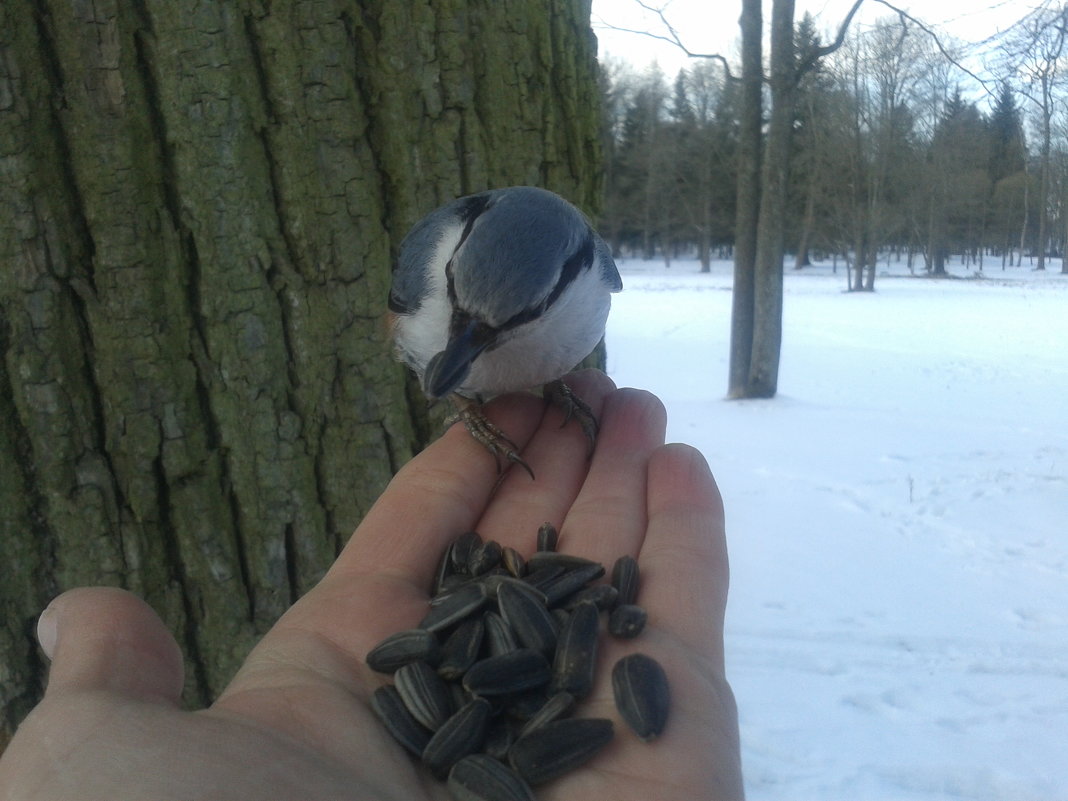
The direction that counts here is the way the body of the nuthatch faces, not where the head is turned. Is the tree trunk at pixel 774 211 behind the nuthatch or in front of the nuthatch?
behind

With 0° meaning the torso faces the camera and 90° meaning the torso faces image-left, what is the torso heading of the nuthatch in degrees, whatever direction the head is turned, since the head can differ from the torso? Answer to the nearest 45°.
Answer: approximately 0°

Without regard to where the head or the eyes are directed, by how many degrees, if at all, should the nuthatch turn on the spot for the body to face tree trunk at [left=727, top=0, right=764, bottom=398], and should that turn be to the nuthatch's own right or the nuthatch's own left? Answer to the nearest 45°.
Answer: approximately 180°
